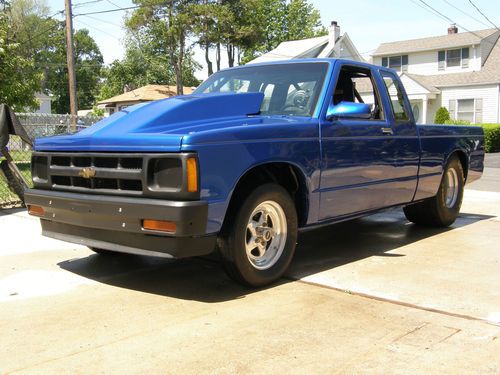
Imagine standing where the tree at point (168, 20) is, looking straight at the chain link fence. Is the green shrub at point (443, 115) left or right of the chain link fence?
left

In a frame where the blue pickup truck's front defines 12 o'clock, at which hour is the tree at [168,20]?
The tree is roughly at 4 o'clock from the blue pickup truck.

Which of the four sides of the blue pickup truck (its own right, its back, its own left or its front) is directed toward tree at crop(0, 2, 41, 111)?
right

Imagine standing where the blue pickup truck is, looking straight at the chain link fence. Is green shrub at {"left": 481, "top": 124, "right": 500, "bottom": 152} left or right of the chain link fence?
right

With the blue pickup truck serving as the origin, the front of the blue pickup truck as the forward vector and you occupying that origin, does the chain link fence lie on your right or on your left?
on your right

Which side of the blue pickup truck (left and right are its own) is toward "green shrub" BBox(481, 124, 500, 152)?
back

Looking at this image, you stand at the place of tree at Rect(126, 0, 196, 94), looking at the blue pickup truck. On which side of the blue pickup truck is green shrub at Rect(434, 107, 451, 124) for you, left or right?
left

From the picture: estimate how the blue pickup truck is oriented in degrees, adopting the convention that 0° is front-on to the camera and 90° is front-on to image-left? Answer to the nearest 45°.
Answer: approximately 45°

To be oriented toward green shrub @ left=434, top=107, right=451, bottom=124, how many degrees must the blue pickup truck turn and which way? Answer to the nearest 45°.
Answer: approximately 135° to its right
